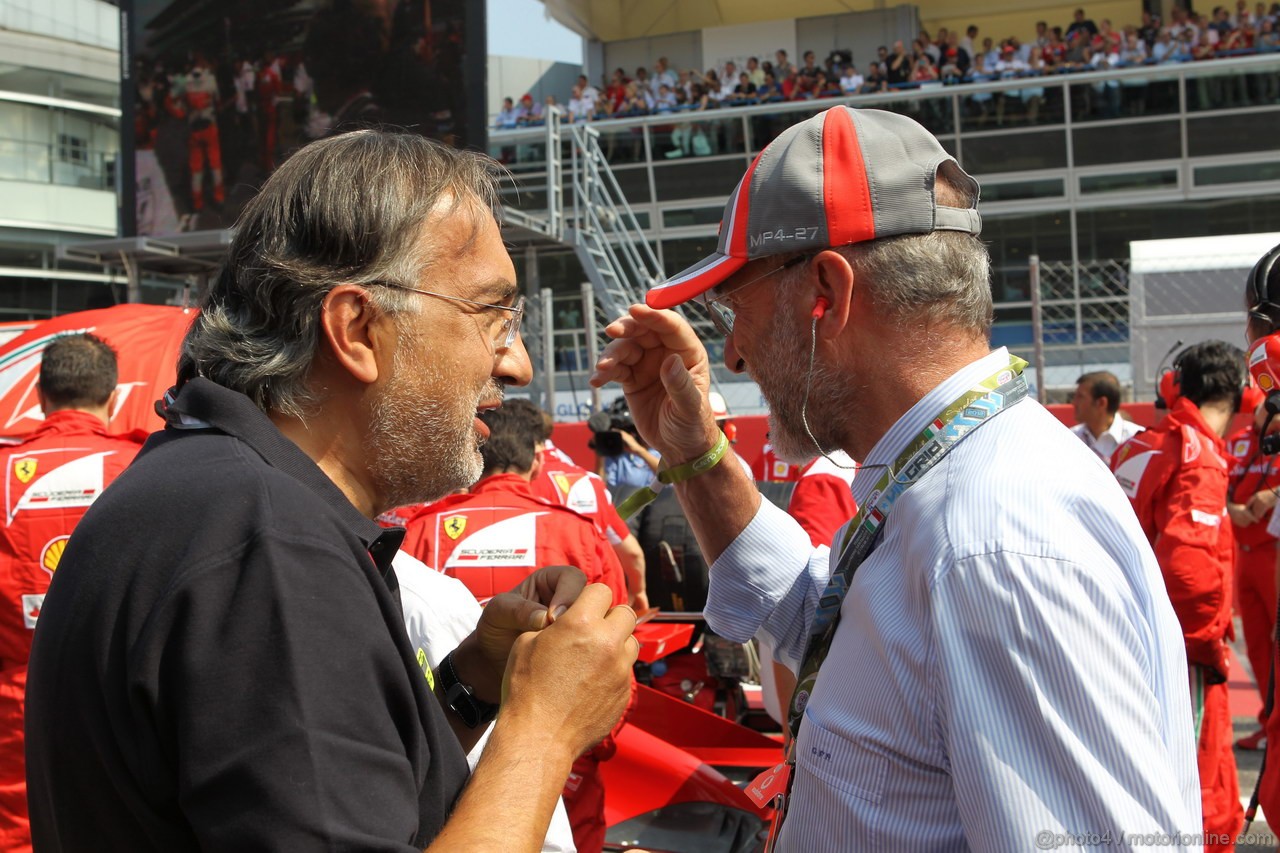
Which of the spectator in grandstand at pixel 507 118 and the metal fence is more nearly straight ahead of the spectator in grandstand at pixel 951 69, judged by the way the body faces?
the metal fence

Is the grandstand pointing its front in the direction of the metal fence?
yes

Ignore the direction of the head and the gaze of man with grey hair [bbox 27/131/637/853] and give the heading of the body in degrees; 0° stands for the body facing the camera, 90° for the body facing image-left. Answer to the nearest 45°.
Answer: approximately 270°

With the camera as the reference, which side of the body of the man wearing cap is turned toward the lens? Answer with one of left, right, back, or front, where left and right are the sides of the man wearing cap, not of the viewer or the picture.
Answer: left

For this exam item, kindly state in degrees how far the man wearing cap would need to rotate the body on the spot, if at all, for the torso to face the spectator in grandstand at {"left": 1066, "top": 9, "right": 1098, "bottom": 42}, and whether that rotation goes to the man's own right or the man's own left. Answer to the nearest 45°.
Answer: approximately 90° to the man's own right

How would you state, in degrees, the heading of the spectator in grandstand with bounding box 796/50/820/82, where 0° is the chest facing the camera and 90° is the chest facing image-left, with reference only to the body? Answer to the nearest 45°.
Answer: approximately 0°

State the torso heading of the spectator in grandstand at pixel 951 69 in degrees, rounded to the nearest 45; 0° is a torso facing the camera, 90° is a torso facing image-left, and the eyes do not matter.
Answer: approximately 0°

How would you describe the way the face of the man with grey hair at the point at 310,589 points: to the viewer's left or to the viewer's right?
to the viewer's right

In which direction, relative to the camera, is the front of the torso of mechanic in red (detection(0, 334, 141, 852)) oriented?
away from the camera

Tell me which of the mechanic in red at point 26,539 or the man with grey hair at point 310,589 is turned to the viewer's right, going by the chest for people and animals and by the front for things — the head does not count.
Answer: the man with grey hair

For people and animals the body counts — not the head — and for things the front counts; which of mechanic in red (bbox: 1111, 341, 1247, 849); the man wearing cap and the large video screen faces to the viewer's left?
the man wearing cap

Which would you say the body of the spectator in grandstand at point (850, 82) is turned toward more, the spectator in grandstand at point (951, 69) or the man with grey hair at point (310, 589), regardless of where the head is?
the man with grey hair
